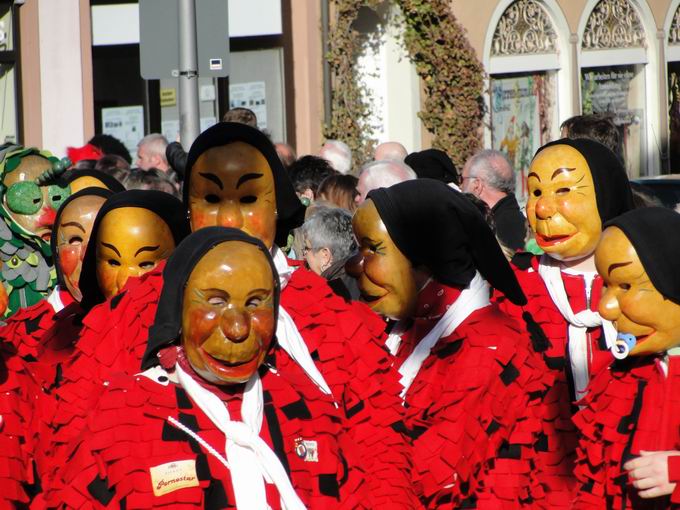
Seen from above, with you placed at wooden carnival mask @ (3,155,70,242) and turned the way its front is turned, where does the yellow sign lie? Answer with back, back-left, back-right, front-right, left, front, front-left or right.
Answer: back-left

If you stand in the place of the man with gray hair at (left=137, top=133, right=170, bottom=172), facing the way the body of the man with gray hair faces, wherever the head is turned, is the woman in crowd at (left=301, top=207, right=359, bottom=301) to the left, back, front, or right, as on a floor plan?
left

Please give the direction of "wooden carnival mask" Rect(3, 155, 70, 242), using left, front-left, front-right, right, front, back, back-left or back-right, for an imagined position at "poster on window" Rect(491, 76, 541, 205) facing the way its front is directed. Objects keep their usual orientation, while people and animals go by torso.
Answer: front

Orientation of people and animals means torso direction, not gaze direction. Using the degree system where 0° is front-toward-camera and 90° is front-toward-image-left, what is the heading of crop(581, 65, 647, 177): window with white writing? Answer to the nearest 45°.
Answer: approximately 0°

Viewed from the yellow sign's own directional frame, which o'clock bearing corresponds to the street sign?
The street sign is roughly at 12 o'clock from the yellow sign.

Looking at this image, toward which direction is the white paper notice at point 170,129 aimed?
toward the camera

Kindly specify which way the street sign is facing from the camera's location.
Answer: facing away from the viewer

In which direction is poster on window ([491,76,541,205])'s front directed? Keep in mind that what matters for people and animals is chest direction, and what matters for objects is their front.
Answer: toward the camera

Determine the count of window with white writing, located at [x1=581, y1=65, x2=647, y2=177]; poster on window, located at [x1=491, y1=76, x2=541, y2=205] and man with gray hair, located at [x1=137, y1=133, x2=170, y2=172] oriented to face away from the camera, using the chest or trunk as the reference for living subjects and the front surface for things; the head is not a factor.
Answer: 0

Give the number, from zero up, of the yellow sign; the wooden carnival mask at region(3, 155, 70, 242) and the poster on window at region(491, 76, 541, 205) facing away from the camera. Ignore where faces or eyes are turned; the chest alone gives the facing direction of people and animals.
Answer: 0

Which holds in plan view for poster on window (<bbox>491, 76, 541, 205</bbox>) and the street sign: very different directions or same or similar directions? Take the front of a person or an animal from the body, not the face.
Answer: very different directions
